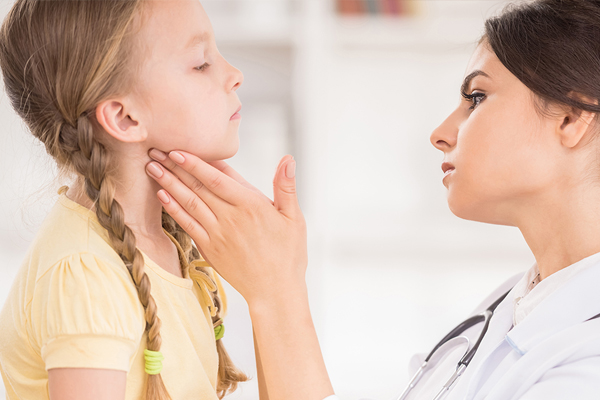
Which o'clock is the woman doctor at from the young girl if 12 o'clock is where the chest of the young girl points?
The woman doctor is roughly at 12 o'clock from the young girl.

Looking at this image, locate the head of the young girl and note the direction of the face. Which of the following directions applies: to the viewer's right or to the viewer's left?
to the viewer's right

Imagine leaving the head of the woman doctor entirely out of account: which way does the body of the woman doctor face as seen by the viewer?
to the viewer's left

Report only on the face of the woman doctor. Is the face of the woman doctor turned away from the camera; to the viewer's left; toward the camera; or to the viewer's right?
to the viewer's left

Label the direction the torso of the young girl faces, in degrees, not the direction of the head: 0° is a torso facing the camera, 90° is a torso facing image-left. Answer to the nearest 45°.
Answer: approximately 270°

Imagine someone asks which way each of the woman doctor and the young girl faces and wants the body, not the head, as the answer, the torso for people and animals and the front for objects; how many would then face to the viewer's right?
1

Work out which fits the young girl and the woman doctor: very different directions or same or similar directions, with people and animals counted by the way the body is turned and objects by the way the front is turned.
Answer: very different directions
